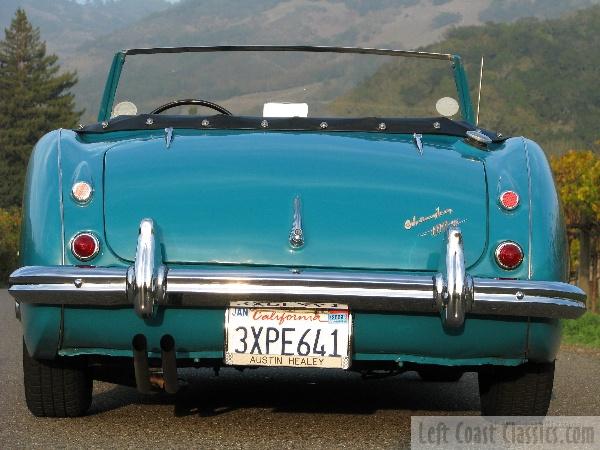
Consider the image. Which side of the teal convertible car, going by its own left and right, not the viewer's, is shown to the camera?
back
